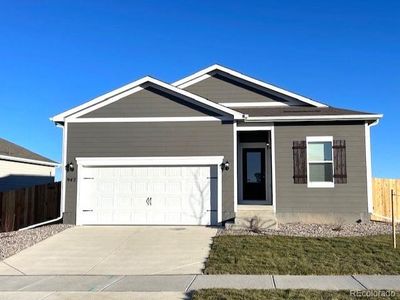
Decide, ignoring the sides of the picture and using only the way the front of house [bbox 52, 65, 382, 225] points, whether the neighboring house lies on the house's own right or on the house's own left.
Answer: on the house's own right

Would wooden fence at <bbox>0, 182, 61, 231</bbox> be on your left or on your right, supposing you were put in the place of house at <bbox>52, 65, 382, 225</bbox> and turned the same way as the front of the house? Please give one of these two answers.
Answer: on your right

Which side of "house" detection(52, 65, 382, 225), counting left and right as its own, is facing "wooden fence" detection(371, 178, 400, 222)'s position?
left

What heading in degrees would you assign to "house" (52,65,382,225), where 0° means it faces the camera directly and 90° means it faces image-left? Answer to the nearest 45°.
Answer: approximately 0°
